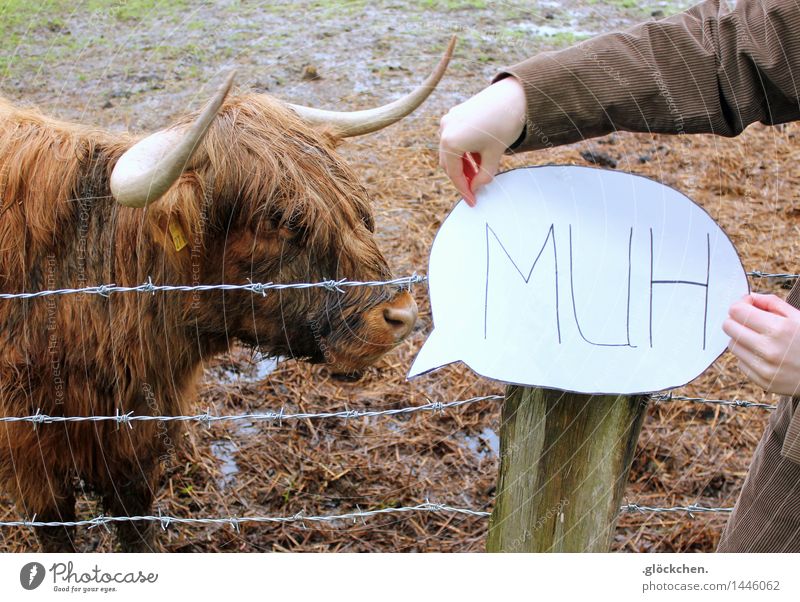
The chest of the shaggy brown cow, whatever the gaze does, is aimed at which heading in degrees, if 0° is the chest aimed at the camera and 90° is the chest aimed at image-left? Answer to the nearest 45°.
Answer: approximately 270°

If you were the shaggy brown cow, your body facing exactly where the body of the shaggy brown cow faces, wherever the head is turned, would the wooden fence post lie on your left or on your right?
on your right
